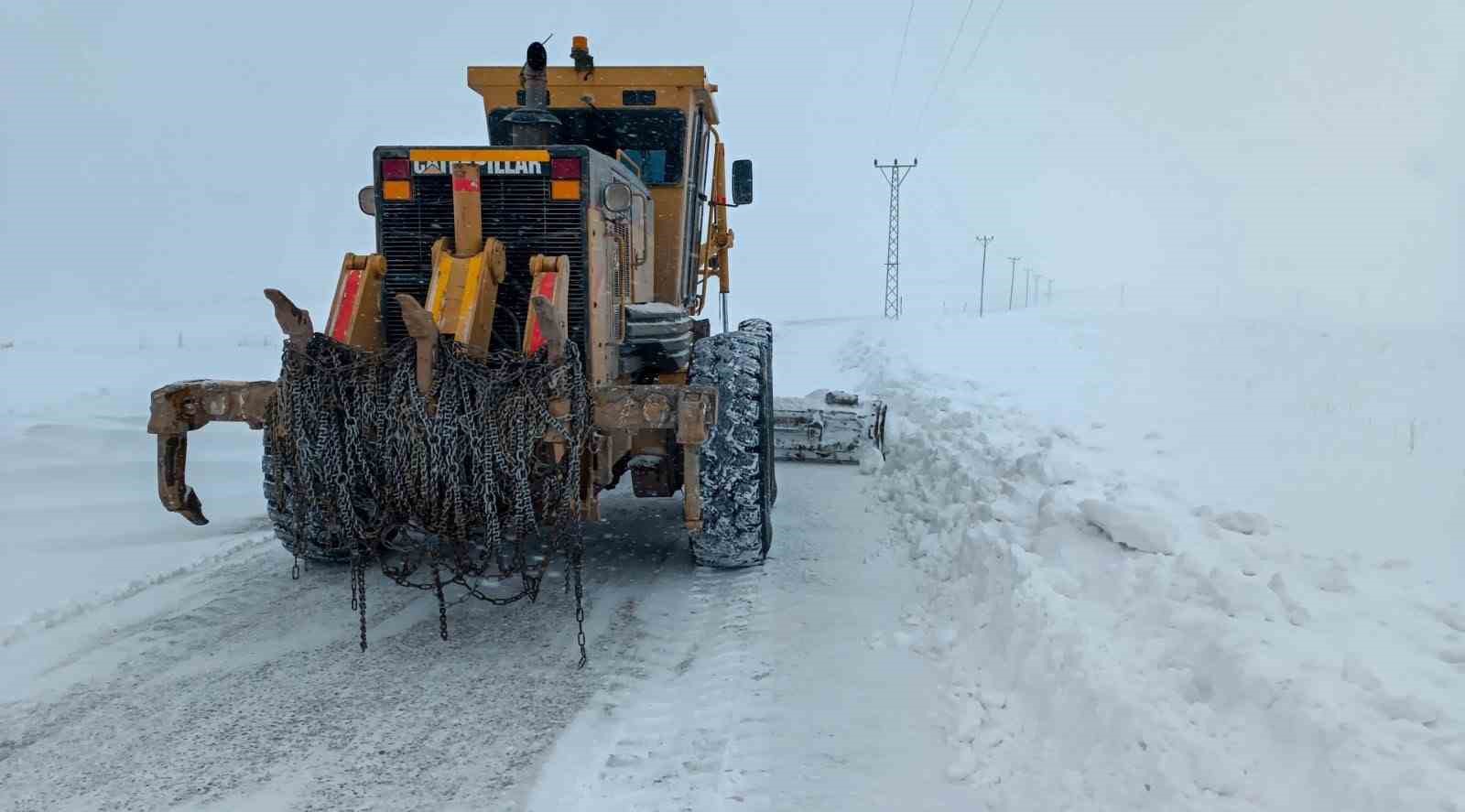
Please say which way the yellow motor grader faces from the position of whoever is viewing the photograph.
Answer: facing away from the viewer
